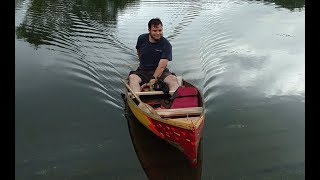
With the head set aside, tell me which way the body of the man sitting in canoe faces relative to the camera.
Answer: toward the camera
